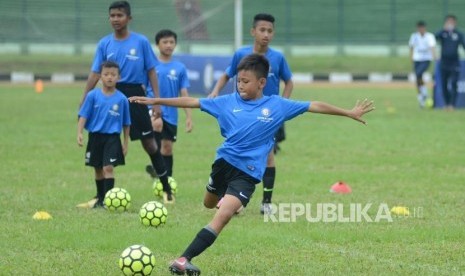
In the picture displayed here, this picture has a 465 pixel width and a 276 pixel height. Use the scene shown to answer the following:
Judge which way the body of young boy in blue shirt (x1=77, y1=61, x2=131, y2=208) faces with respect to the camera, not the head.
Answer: toward the camera

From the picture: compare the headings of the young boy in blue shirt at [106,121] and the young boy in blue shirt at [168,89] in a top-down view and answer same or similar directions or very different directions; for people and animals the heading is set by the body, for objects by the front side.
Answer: same or similar directions

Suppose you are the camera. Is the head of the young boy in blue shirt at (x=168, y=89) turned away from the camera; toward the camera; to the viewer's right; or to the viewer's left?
toward the camera

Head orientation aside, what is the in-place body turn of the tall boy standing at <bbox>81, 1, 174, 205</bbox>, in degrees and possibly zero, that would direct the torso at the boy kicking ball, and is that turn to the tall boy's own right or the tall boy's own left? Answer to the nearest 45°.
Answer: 0° — they already face them

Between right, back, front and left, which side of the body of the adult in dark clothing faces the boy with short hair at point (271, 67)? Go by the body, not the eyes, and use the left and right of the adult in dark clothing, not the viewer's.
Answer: front

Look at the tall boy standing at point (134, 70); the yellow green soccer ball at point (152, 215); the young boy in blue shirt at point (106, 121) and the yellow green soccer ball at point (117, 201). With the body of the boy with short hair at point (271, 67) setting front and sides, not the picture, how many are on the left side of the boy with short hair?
0

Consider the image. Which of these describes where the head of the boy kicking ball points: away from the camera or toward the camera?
toward the camera

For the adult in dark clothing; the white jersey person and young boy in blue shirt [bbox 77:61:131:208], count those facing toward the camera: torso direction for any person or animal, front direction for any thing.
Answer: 3

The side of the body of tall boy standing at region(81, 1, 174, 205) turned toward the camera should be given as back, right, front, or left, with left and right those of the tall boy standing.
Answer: front

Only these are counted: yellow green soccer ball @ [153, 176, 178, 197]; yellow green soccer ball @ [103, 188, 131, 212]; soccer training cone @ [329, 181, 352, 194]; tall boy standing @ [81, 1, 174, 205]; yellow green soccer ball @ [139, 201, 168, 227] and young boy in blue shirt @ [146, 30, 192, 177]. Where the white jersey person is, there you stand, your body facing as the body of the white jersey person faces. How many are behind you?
0

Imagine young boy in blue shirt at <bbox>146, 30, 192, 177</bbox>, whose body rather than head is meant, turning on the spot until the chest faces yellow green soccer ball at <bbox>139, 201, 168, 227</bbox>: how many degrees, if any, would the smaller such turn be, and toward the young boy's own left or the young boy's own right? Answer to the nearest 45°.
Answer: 0° — they already face it

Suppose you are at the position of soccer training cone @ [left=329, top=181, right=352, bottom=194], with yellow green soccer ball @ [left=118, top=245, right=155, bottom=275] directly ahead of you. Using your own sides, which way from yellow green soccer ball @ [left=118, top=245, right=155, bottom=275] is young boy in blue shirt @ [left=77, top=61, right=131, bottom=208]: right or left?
right

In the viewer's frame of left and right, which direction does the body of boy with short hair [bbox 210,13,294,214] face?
facing the viewer

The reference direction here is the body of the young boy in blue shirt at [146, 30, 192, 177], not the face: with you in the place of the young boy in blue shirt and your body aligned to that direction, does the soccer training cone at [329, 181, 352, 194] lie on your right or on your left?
on your left

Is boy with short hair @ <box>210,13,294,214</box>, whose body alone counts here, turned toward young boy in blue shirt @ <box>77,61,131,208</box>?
no

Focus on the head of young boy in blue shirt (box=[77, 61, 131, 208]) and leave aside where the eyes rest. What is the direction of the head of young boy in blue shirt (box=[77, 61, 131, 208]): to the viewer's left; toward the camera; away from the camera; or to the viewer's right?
toward the camera
